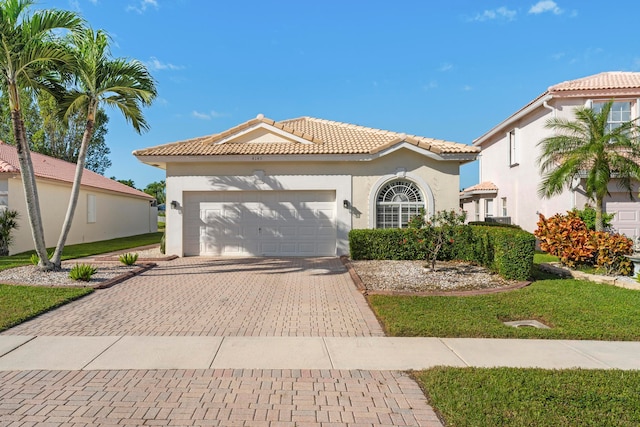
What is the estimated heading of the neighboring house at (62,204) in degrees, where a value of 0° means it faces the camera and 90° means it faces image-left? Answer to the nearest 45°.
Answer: approximately 45°

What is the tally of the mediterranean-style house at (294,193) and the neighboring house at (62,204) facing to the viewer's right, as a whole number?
0

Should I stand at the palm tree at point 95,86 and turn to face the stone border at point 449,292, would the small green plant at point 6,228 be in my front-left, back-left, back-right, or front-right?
back-left

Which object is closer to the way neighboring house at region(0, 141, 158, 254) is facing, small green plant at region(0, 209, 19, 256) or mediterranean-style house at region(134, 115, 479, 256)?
the small green plant

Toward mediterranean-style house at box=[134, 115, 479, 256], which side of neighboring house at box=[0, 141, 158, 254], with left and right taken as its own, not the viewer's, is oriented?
left

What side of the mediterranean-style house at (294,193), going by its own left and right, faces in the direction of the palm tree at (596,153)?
left

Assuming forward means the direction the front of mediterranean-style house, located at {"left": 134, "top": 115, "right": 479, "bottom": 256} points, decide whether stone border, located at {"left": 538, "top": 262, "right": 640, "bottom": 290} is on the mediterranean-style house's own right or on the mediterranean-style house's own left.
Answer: on the mediterranean-style house's own left

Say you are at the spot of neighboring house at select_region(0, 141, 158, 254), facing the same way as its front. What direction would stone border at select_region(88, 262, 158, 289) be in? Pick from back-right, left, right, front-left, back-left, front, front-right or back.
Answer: front-left

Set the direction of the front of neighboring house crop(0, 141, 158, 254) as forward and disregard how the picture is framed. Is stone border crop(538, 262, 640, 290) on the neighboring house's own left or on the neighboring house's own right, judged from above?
on the neighboring house's own left

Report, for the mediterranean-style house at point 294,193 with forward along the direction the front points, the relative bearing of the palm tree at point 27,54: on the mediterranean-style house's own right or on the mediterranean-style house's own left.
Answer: on the mediterranean-style house's own right

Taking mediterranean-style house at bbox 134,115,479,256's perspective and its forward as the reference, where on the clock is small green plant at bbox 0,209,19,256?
The small green plant is roughly at 3 o'clock from the mediterranean-style house.

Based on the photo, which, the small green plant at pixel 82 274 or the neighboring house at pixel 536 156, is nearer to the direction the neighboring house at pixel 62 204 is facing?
the small green plant

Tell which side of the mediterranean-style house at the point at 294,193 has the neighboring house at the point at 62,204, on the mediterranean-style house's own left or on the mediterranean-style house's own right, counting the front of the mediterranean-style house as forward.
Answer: on the mediterranean-style house's own right
